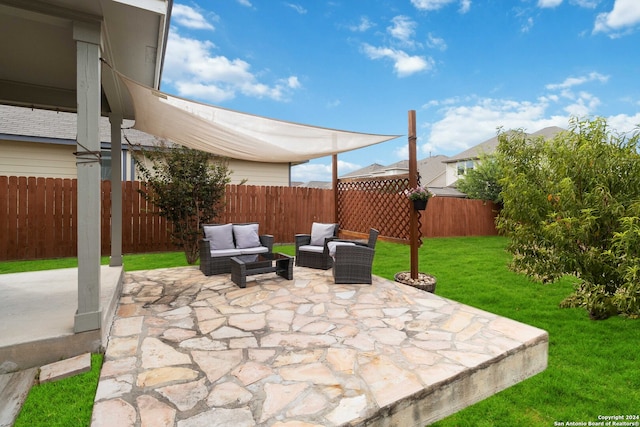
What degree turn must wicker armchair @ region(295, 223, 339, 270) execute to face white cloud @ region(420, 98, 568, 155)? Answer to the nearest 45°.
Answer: approximately 180°

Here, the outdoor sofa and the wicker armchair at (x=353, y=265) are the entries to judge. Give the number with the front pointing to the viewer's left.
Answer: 1

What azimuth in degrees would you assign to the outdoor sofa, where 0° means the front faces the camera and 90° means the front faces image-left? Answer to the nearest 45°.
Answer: approximately 315°

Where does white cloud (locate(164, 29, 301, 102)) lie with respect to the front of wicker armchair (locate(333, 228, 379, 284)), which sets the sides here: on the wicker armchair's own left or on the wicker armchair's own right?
on the wicker armchair's own right

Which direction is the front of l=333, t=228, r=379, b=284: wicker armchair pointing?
to the viewer's left

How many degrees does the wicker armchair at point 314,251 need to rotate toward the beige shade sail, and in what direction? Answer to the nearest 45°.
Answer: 0° — it already faces it
